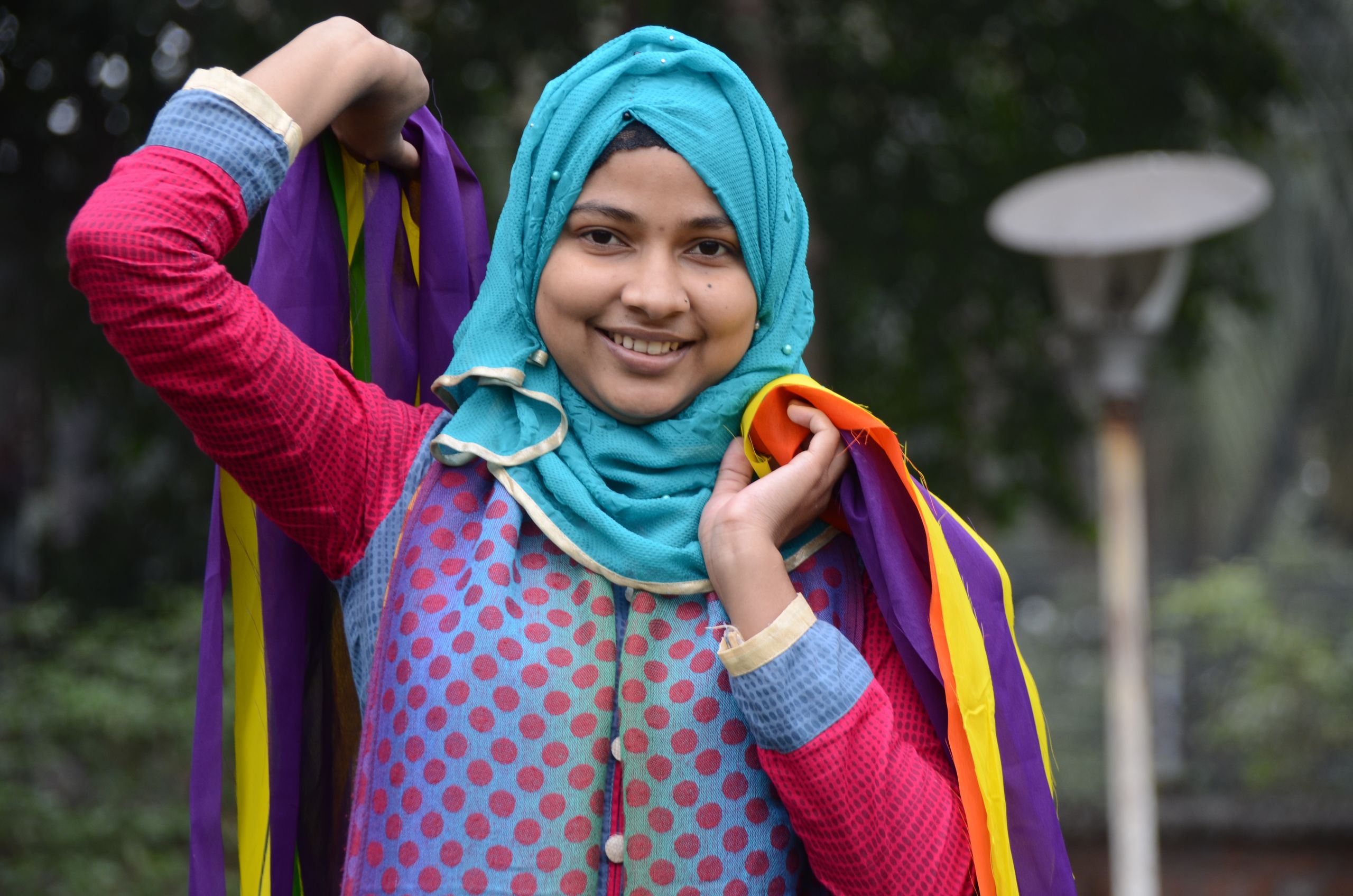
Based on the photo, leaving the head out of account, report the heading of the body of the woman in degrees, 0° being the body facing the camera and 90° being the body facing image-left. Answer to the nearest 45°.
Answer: approximately 0°

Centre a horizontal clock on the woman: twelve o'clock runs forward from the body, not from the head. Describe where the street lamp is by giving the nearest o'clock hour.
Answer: The street lamp is roughly at 7 o'clock from the woman.
